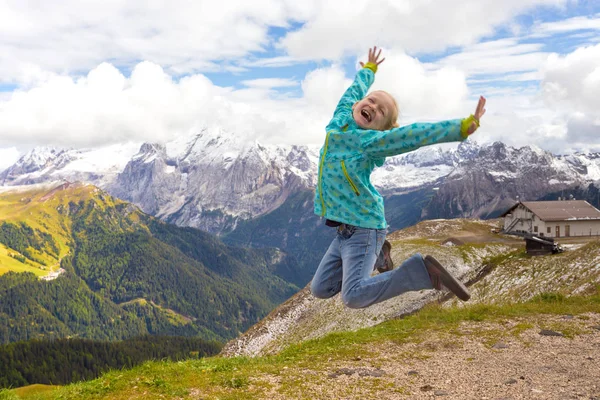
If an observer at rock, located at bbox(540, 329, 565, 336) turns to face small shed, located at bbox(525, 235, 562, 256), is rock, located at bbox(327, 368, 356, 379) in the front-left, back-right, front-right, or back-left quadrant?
back-left

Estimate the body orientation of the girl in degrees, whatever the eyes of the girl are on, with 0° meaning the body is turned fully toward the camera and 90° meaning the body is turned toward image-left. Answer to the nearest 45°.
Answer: approximately 45°

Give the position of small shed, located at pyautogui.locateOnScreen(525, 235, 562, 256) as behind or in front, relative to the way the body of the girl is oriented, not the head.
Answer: behind
